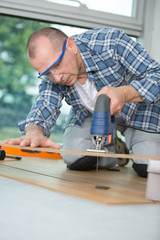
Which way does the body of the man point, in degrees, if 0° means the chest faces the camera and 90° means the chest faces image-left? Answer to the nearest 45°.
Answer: approximately 45°
